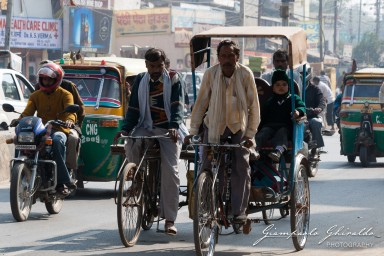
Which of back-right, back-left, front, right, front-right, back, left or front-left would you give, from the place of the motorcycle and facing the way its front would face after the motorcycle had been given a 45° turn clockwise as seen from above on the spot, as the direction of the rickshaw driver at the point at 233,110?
back-left

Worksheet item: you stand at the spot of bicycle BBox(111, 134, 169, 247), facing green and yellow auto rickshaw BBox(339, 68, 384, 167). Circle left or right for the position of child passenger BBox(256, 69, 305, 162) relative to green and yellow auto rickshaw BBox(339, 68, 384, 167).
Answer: right

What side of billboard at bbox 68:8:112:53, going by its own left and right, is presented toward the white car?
front

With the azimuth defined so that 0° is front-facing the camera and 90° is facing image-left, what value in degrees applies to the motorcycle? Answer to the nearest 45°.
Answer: approximately 45°

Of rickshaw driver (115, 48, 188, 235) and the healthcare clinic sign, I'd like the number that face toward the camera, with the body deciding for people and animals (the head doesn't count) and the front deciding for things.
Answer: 2

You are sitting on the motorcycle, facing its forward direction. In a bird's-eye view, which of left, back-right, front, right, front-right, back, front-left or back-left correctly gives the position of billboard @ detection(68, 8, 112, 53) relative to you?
back-right

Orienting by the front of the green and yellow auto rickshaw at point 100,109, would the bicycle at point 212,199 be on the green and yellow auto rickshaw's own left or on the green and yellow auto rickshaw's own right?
on the green and yellow auto rickshaw's own left

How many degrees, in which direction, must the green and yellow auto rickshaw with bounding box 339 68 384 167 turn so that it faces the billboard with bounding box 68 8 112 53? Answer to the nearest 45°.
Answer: approximately 135° to its right

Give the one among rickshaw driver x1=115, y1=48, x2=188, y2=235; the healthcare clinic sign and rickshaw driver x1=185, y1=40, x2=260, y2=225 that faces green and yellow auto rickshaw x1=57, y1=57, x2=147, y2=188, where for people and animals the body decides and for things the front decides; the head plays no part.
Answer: the healthcare clinic sign

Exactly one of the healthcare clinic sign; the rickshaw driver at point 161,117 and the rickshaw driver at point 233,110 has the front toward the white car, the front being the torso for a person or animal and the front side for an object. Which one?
the healthcare clinic sign
